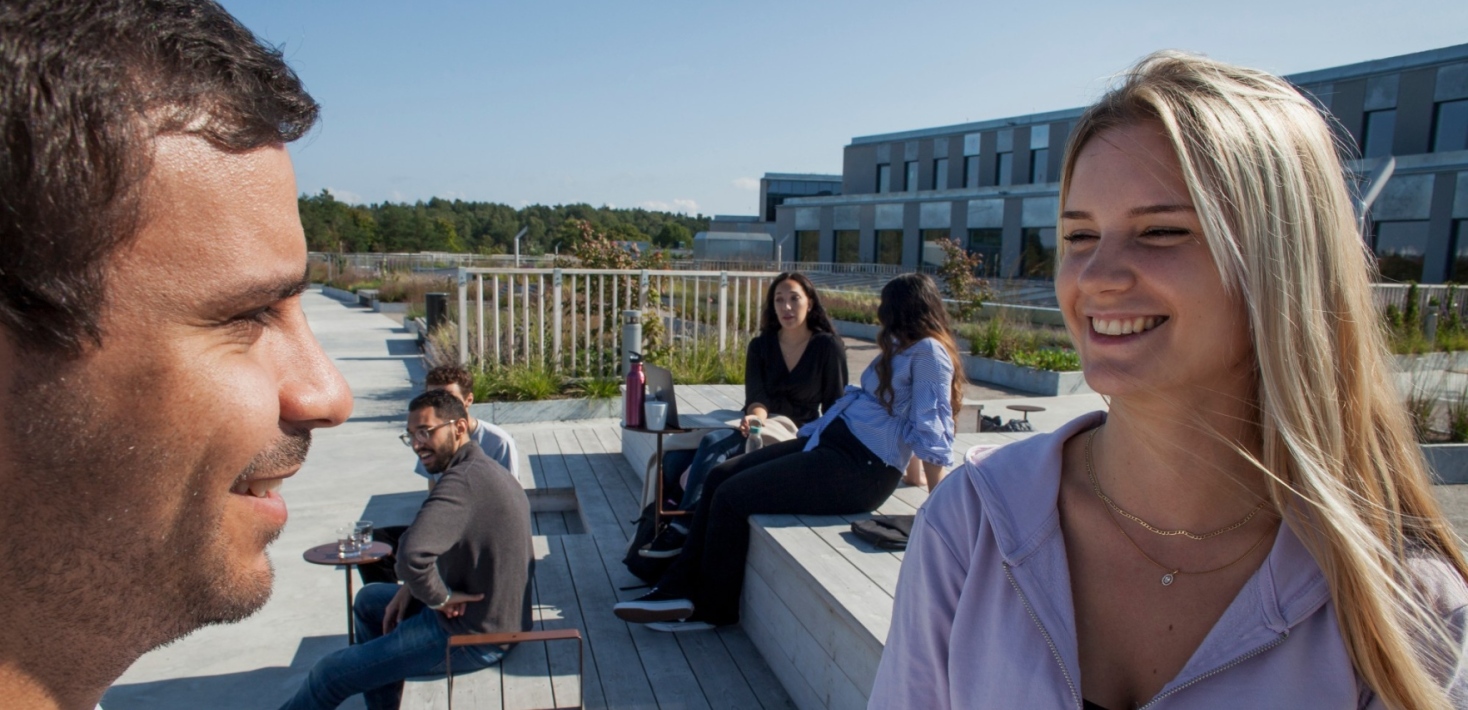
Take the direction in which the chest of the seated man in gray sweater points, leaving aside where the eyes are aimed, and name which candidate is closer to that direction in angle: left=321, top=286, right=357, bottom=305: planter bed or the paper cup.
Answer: the planter bed

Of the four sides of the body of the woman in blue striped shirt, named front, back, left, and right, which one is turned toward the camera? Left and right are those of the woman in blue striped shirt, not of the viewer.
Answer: left

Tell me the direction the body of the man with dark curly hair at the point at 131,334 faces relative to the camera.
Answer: to the viewer's right

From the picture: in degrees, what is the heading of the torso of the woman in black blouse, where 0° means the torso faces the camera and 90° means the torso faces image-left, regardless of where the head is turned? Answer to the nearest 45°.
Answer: approximately 45°

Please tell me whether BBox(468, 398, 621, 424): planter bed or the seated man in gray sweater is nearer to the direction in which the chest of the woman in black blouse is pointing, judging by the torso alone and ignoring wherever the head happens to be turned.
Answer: the seated man in gray sweater

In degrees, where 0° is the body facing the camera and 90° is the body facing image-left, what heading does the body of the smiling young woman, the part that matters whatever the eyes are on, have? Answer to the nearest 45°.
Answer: approximately 45°

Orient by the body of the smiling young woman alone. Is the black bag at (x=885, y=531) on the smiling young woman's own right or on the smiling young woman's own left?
on the smiling young woman's own right

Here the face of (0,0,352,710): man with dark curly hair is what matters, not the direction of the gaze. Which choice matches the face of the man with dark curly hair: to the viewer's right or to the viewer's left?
to the viewer's right

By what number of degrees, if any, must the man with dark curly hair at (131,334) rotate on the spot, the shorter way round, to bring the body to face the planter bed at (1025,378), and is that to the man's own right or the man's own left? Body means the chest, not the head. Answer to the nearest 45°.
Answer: approximately 45° to the man's own left

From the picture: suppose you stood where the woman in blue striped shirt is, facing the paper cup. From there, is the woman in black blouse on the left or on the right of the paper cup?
right

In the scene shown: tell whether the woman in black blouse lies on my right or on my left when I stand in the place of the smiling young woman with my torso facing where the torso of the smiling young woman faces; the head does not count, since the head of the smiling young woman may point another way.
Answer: on my right

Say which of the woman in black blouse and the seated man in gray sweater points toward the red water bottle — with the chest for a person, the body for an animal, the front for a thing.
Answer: the woman in black blouse

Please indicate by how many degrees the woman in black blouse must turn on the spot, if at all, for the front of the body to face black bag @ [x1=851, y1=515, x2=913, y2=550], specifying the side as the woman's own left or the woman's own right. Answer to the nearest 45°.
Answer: approximately 45° to the woman's own left

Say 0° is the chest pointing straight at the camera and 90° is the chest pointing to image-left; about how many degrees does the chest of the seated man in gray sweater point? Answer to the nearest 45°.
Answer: approximately 90°
